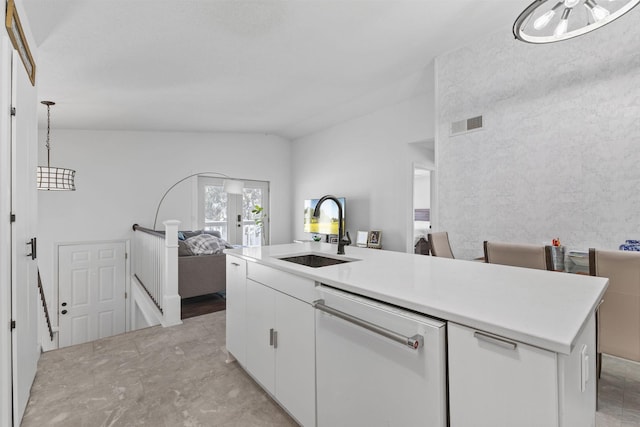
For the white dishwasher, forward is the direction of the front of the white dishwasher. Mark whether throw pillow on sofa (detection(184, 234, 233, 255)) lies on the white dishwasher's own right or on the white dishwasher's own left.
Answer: on the white dishwasher's own right

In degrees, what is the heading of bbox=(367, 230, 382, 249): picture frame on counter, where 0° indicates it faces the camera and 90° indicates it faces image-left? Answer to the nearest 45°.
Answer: approximately 45°

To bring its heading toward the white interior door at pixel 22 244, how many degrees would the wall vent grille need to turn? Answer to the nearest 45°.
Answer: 0° — it already faces it

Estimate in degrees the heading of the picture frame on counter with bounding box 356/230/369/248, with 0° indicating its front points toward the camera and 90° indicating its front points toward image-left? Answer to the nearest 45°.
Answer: approximately 45°

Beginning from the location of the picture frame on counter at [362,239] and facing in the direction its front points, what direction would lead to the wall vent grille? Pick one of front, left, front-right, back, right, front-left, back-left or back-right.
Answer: left

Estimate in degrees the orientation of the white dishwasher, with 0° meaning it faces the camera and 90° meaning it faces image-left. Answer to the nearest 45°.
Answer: approximately 45°

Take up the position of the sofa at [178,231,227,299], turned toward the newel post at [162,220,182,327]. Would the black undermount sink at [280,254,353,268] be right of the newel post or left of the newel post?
left

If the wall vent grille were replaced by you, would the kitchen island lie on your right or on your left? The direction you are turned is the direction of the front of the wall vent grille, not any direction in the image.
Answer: on your left

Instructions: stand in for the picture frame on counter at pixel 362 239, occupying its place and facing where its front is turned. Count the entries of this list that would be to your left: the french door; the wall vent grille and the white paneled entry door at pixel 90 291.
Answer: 1
